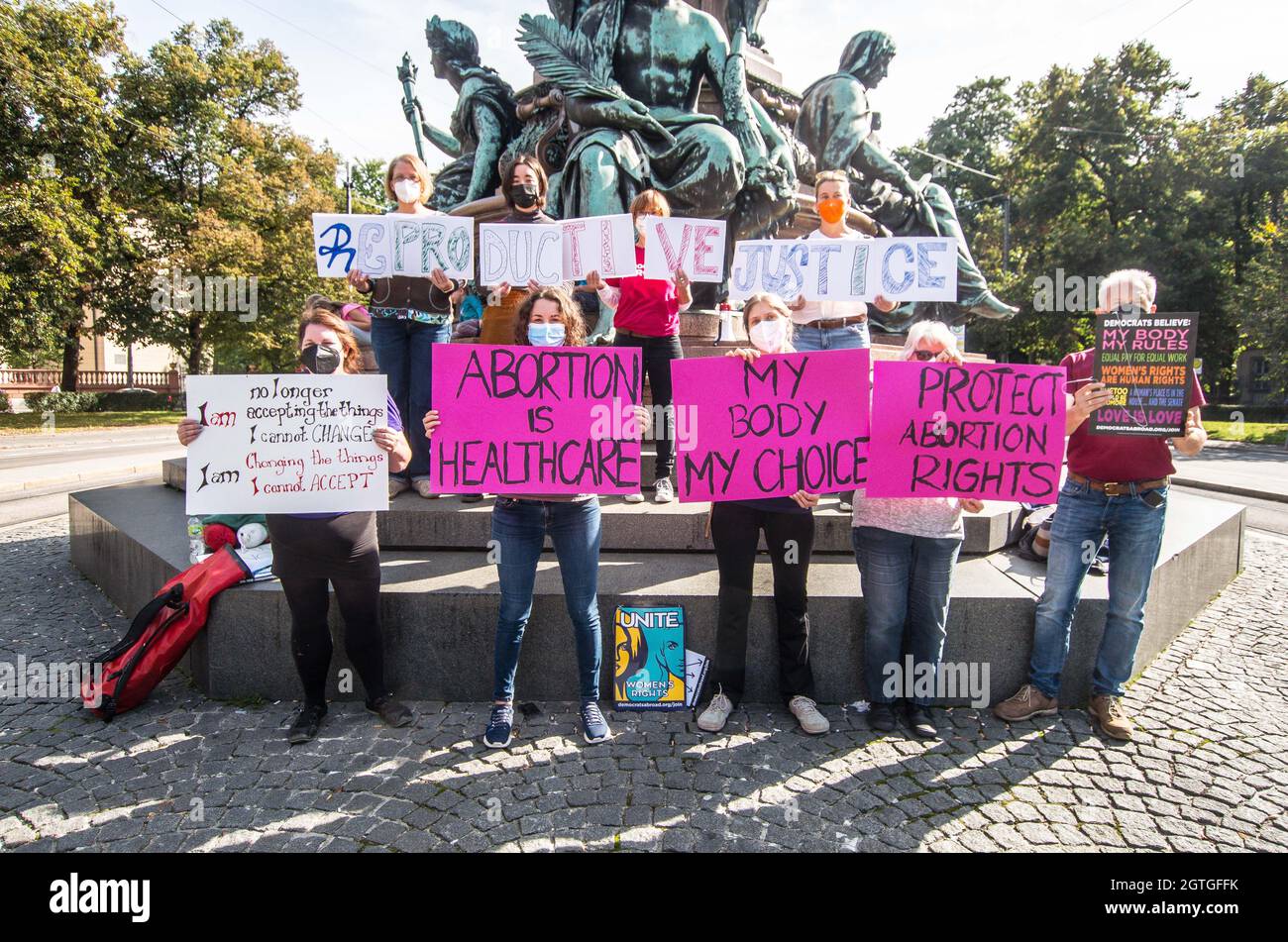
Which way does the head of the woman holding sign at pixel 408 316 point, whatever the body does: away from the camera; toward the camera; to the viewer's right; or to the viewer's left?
toward the camera

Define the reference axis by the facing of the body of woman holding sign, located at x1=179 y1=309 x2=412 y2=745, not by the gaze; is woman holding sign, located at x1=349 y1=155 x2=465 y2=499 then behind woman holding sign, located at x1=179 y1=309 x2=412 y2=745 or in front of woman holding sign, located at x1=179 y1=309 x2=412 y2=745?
behind

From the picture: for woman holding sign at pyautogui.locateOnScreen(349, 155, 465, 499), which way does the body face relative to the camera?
toward the camera

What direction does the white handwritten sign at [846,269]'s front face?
toward the camera

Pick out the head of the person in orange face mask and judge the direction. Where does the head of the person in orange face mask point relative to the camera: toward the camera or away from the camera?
toward the camera

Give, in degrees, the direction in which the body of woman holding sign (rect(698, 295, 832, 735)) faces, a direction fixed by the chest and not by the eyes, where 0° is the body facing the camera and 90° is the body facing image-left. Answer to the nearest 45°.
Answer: approximately 0°

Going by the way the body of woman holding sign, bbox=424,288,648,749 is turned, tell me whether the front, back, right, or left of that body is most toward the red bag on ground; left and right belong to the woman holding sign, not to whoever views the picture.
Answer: right

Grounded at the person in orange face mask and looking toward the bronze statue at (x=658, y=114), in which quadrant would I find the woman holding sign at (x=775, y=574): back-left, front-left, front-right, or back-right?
back-left

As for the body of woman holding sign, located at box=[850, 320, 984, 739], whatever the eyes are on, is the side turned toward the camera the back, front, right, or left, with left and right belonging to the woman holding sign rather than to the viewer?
front

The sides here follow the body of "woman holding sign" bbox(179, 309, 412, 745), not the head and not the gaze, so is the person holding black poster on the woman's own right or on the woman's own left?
on the woman's own left

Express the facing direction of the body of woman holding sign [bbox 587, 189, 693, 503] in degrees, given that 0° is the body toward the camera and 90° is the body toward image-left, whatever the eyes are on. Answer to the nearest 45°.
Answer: approximately 0°

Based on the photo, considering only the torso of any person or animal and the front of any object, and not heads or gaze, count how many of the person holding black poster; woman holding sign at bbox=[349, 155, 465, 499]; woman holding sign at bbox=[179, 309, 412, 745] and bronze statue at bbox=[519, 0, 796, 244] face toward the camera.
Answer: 4
